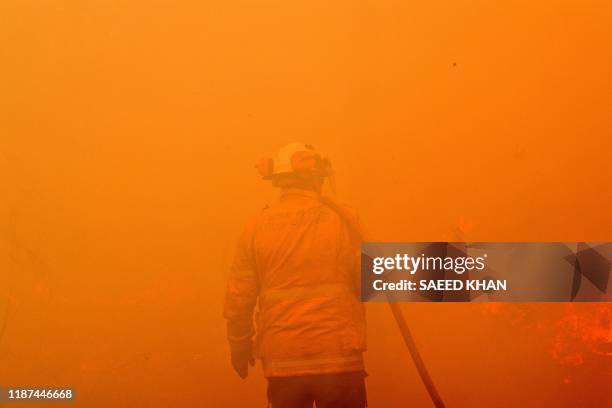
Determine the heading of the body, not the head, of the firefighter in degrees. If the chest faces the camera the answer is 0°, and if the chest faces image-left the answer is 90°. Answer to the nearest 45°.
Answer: approximately 180°
